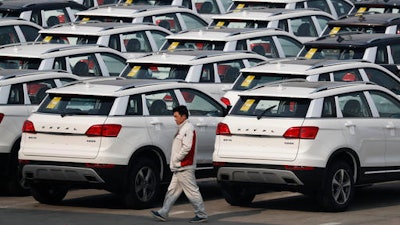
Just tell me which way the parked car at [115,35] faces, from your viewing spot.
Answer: facing away from the viewer and to the right of the viewer

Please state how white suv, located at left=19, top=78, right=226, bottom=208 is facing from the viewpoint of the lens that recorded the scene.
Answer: facing away from the viewer and to the right of the viewer

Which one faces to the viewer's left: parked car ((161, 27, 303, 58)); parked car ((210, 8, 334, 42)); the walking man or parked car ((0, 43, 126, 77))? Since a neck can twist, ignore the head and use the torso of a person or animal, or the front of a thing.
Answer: the walking man

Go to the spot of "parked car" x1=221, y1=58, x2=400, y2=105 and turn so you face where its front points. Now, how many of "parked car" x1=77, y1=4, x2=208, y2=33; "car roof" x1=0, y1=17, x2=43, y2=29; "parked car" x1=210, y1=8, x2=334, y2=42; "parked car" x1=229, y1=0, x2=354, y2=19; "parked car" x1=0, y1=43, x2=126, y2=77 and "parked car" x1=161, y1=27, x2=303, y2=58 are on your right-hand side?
0

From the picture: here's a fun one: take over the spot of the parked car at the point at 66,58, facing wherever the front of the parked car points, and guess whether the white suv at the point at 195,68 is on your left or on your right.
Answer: on your right

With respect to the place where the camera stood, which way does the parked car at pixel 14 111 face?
facing away from the viewer and to the right of the viewer

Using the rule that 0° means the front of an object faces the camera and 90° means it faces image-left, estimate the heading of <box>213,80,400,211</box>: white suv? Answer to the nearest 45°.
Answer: approximately 225°

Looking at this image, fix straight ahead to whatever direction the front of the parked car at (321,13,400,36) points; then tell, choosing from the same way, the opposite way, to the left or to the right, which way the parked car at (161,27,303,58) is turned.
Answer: the same way

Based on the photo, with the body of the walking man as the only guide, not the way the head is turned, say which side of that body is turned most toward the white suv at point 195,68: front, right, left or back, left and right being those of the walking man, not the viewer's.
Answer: right

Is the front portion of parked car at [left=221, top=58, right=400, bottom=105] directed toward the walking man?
no

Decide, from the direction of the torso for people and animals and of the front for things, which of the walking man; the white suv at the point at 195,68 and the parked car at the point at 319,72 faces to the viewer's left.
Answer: the walking man

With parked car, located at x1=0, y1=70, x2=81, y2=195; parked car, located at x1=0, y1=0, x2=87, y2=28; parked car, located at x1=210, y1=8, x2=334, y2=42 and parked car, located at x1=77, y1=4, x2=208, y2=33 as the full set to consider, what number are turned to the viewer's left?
0

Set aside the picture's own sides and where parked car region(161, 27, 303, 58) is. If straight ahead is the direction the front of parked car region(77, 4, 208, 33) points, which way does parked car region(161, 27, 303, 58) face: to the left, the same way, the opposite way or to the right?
the same way

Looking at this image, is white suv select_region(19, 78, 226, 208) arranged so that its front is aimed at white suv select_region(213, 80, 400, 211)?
no

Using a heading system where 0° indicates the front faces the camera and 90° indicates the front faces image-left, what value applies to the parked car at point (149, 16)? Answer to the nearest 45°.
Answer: approximately 225°

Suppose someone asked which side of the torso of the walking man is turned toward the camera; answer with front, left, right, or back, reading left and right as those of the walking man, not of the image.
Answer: left

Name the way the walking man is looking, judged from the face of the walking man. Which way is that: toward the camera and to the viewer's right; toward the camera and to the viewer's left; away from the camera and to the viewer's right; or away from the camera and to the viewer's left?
toward the camera and to the viewer's left

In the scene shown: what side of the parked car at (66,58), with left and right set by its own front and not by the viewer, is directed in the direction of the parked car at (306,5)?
front
